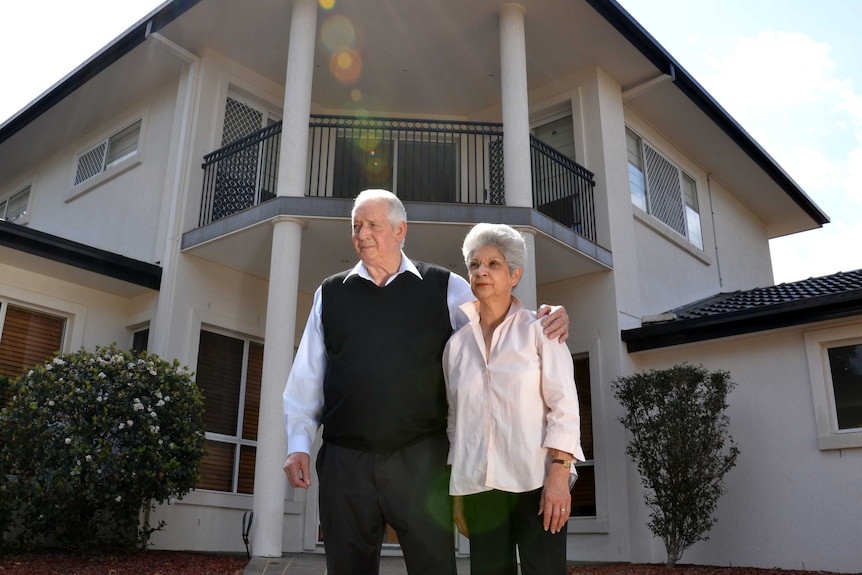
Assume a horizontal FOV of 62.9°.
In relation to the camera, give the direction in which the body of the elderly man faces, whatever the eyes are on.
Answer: toward the camera

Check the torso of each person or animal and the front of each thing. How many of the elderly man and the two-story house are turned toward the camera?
2

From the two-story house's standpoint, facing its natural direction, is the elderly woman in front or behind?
in front

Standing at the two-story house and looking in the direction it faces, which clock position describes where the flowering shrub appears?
The flowering shrub is roughly at 2 o'clock from the two-story house.

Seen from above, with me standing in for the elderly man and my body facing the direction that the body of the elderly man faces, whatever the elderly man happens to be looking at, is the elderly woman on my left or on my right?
on my left

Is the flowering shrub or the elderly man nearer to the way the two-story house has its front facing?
the elderly man

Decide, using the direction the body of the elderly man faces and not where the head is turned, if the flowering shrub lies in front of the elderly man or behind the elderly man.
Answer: behind

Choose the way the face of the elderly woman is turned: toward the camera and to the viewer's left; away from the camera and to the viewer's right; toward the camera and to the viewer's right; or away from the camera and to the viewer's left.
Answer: toward the camera and to the viewer's left

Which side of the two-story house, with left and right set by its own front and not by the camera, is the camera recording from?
front

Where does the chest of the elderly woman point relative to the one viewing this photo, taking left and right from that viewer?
facing the viewer and to the left of the viewer

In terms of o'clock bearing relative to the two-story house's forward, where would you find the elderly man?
The elderly man is roughly at 12 o'clock from the two-story house.

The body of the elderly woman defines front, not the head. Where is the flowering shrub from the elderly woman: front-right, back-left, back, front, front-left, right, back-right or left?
right

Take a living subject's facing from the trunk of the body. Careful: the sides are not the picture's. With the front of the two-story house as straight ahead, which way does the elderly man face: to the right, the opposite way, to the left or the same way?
the same way

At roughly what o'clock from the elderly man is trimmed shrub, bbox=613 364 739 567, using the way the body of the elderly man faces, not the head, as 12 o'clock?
The trimmed shrub is roughly at 7 o'clock from the elderly man.

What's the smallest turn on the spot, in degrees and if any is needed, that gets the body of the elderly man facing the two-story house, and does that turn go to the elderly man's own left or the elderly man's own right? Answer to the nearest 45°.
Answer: approximately 180°

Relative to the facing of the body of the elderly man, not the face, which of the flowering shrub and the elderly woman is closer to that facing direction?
the elderly woman

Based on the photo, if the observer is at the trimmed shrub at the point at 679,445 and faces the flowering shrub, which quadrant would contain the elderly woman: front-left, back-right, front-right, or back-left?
front-left

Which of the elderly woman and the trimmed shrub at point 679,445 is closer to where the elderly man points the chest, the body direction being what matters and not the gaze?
the elderly woman
